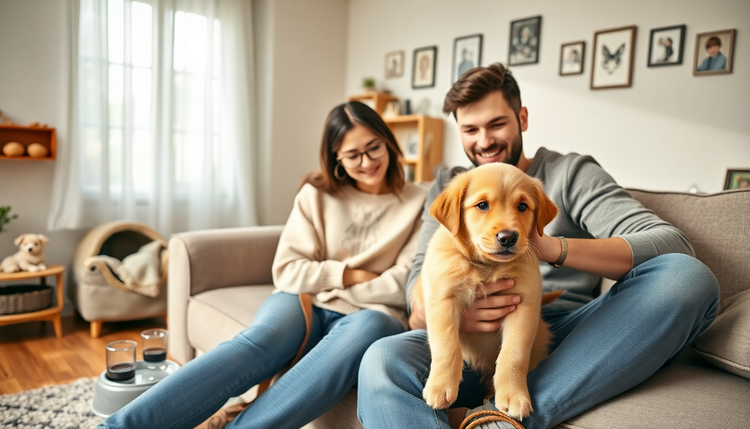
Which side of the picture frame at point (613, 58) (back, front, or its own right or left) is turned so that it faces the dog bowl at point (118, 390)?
front

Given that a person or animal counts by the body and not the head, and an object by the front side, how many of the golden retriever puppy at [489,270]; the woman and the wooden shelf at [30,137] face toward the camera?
3

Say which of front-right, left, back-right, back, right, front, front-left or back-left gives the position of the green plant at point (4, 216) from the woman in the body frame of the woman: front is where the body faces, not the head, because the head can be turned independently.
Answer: back-right

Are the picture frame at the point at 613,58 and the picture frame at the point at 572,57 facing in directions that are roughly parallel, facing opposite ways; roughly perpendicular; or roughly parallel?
roughly parallel

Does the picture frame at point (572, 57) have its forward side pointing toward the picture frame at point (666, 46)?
no

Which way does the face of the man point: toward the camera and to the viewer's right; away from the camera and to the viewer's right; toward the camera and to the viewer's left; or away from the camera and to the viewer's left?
toward the camera and to the viewer's left

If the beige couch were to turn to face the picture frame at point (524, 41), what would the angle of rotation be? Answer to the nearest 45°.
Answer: approximately 135° to its right

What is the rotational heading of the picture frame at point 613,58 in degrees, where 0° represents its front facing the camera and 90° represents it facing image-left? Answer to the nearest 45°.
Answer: approximately 45°

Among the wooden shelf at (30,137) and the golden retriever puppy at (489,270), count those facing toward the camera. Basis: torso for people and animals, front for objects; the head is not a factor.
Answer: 2

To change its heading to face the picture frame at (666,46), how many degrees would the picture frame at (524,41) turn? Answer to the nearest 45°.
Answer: approximately 90° to its left

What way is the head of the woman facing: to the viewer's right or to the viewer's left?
to the viewer's right

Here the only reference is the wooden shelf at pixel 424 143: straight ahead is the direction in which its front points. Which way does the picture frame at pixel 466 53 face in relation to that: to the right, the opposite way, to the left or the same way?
the same way

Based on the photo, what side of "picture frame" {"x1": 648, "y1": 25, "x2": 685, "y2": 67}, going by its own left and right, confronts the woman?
front

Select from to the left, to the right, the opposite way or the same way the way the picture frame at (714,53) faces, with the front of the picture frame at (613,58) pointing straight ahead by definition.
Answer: the same way

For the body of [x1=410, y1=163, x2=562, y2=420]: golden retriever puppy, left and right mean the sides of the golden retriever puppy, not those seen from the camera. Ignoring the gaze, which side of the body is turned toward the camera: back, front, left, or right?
front
